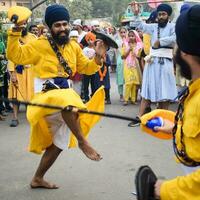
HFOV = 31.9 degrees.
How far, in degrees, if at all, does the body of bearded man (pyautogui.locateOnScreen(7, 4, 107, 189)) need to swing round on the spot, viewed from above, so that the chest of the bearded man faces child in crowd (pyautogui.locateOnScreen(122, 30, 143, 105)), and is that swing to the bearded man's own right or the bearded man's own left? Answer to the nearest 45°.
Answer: approximately 135° to the bearded man's own left

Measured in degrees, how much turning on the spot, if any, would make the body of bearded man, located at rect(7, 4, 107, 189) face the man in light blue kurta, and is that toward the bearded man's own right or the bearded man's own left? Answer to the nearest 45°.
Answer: approximately 90° to the bearded man's own left

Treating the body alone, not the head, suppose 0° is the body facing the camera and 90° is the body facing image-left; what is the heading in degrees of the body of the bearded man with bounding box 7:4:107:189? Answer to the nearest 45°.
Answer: approximately 315°

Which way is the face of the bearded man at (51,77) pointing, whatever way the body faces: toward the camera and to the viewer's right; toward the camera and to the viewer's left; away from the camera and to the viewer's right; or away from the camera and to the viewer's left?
toward the camera and to the viewer's right
